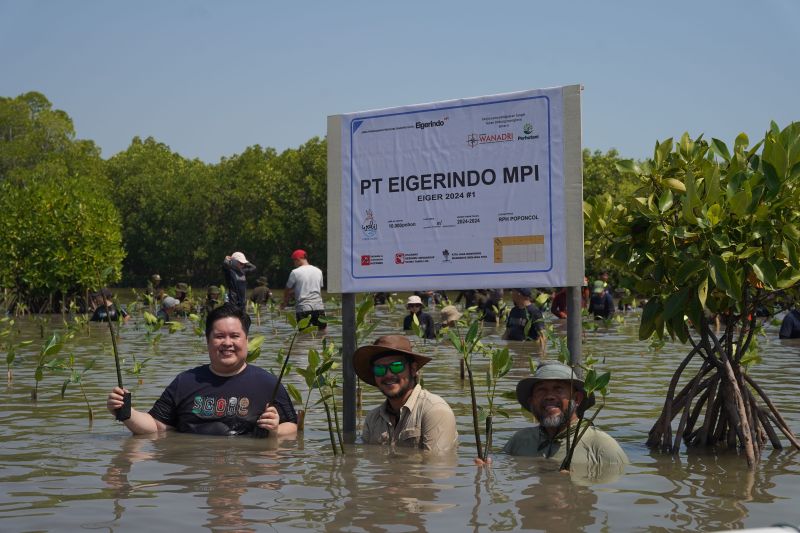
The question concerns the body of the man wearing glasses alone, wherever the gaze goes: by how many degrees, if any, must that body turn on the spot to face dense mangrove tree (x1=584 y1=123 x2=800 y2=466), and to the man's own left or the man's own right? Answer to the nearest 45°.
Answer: approximately 135° to the man's own left

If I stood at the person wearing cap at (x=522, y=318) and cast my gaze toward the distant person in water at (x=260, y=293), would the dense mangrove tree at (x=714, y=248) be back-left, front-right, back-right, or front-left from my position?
back-left

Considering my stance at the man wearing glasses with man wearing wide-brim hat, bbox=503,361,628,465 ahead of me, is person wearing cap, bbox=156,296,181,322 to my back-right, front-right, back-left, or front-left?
back-left

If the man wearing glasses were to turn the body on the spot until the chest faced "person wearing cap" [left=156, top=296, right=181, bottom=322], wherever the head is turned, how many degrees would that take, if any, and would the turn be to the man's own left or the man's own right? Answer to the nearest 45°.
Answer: approximately 135° to the man's own right

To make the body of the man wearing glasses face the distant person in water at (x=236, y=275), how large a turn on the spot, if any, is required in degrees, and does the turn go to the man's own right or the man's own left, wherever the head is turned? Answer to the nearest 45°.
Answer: approximately 135° to the man's own right

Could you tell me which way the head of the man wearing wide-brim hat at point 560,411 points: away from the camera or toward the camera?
toward the camera

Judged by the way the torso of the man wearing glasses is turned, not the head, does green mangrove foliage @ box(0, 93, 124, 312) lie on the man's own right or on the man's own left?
on the man's own right

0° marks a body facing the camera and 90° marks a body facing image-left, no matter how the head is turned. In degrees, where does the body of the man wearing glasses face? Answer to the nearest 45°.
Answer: approximately 45°

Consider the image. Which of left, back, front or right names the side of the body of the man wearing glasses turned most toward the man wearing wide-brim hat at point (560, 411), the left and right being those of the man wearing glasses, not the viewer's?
left

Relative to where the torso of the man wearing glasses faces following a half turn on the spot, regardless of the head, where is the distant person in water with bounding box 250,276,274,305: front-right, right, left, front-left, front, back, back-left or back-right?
front-left

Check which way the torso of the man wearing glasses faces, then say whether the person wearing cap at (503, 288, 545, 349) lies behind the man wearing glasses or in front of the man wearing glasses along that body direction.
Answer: behind
